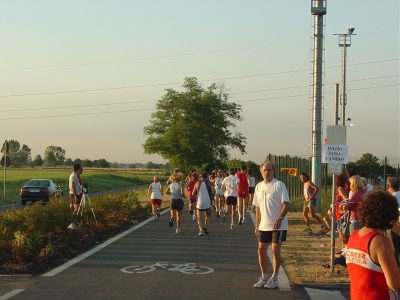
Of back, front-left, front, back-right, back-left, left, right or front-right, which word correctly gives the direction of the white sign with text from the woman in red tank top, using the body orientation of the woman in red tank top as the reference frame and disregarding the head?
front-left

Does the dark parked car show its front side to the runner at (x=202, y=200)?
no

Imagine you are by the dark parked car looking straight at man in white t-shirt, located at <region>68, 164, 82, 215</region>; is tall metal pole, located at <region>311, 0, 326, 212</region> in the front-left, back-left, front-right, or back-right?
front-left

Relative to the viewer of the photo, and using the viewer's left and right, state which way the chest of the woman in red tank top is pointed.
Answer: facing away from the viewer and to the right of the viewer

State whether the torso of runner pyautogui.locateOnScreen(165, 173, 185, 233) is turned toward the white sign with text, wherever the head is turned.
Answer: no

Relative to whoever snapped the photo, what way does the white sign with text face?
facing the viewer

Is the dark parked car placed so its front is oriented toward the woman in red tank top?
no

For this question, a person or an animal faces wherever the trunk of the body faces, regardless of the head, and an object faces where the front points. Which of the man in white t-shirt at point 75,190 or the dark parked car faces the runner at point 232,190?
the man in white t-shirt
